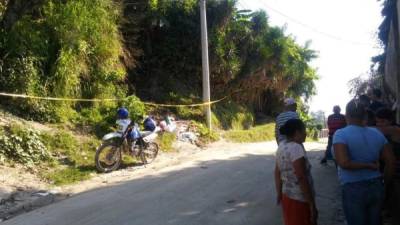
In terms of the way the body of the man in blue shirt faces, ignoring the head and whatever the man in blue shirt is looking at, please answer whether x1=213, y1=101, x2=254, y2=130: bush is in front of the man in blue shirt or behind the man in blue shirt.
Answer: in front

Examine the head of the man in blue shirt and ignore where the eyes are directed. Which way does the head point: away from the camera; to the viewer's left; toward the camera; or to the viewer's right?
away from the camera

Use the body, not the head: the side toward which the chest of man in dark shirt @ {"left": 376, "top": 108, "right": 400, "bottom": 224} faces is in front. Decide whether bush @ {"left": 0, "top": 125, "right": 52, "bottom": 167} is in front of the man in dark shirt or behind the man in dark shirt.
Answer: in front

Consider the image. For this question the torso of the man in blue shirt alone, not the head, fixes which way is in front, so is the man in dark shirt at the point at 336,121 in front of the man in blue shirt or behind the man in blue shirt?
in front

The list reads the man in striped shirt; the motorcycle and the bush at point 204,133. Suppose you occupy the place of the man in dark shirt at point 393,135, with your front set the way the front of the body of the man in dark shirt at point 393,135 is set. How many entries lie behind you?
0

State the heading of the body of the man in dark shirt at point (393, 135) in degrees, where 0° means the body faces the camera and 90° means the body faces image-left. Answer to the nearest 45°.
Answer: approximately 90°

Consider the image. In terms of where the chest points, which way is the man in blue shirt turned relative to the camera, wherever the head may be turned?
away from the camera

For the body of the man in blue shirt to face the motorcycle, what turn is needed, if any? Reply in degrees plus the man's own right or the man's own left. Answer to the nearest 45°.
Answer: approximately 45° to the man's own left

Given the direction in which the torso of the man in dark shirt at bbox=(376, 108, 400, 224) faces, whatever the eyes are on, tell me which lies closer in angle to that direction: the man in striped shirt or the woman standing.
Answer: the man in striped shirt
